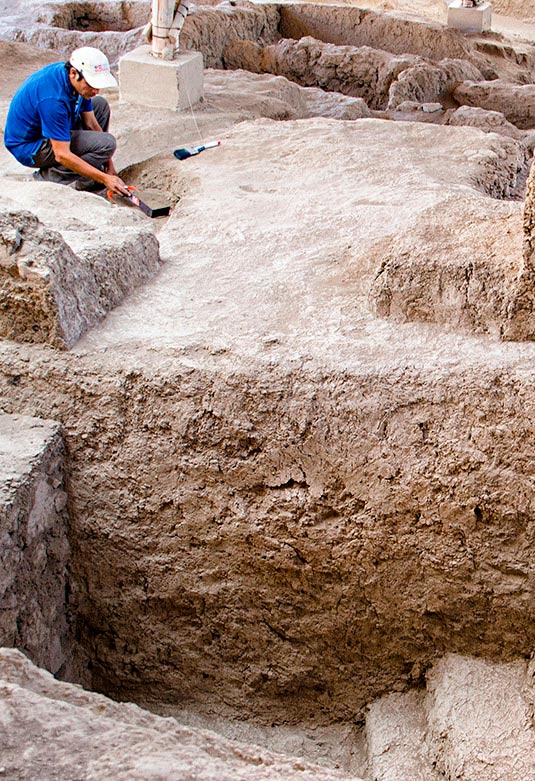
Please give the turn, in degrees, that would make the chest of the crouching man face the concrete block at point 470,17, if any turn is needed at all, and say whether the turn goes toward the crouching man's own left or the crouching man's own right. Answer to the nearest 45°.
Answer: approximately 45° to the crouching man's own left

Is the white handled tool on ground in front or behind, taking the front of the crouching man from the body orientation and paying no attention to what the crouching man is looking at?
in front

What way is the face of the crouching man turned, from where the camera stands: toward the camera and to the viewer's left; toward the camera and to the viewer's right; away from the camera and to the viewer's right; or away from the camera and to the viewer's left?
toward the camera and to the viewer's right

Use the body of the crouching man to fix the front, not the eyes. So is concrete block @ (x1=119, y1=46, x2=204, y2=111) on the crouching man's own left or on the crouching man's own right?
on the crouching man's own left

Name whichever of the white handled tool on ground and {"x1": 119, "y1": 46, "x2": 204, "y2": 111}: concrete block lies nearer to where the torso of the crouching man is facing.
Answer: the white handled tool on ground

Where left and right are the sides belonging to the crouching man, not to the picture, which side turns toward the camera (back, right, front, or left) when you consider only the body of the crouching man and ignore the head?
right

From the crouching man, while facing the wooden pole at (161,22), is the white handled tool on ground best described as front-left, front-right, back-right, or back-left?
front-right

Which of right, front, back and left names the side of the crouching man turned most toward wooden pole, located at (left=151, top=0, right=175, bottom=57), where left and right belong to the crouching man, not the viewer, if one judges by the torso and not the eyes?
left

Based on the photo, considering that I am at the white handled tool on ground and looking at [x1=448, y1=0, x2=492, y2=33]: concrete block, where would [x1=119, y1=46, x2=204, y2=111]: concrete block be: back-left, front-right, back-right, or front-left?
front-left
